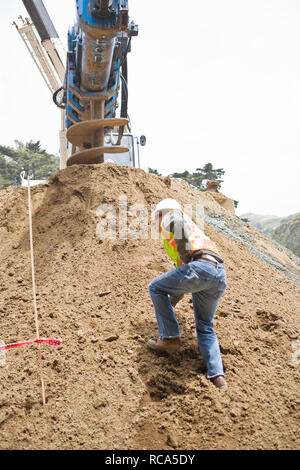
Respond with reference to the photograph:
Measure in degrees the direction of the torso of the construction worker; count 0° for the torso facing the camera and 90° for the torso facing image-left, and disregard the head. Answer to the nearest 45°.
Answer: approximately 135°
